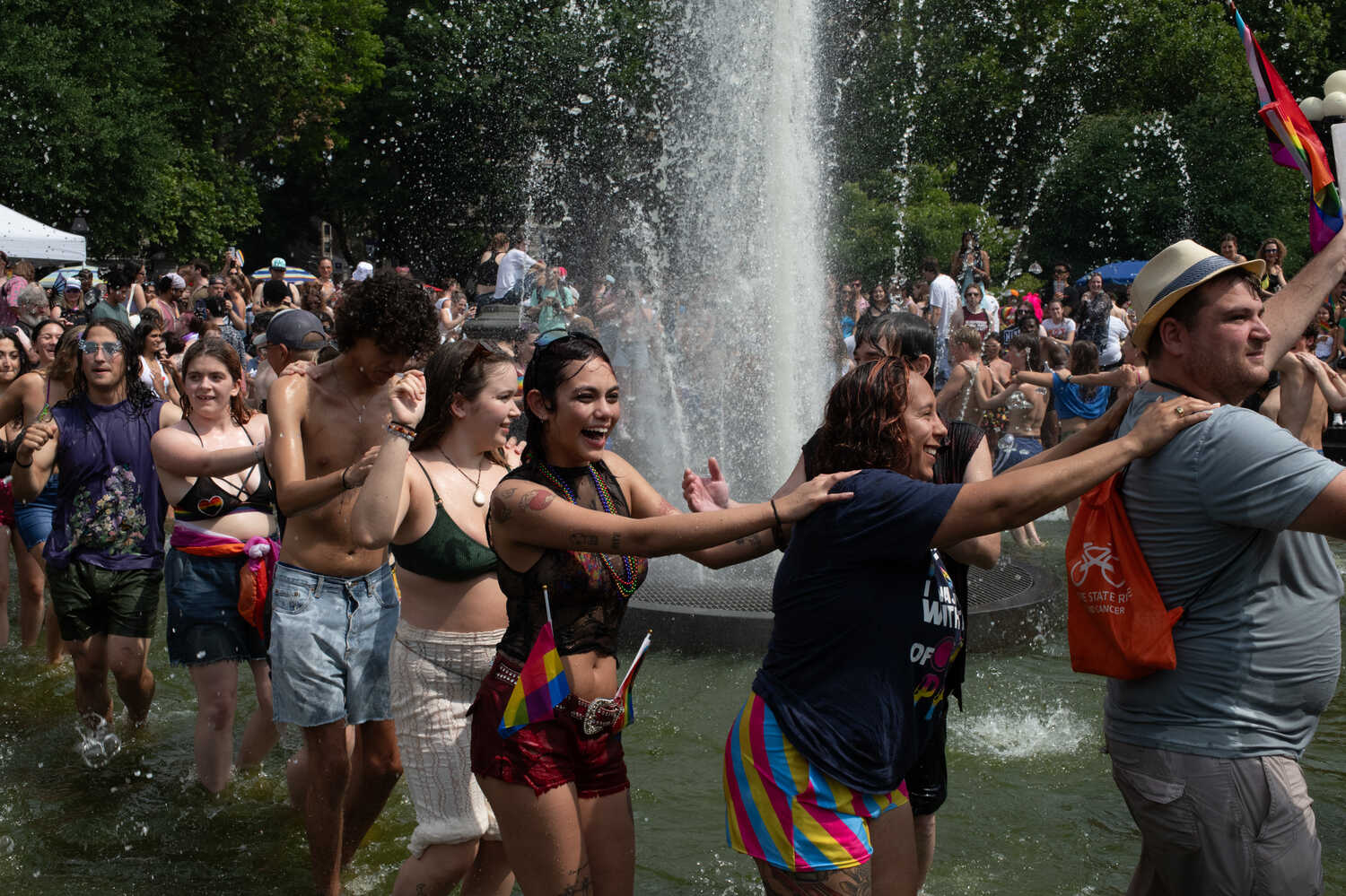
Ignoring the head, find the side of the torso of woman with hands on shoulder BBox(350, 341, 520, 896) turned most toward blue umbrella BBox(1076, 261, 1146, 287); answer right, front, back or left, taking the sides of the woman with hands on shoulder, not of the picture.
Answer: left

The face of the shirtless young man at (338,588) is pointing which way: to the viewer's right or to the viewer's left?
to the viewer's right

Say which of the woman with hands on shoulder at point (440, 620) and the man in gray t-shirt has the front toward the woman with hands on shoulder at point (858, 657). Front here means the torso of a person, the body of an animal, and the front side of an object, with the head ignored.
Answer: the woman with hands on shoulder at point (440, 620)

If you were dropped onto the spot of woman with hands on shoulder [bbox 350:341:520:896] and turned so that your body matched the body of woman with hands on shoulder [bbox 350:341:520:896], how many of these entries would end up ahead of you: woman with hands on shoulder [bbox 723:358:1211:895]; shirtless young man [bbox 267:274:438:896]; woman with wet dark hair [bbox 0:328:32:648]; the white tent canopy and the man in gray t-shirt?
2

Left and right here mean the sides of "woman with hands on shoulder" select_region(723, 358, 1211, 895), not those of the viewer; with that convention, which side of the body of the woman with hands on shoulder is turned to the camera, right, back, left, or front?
right

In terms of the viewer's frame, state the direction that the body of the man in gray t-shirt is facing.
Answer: to the viewer's right

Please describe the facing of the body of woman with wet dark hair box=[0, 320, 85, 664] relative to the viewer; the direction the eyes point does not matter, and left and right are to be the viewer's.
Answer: facing the viewer and to the right of the viewer

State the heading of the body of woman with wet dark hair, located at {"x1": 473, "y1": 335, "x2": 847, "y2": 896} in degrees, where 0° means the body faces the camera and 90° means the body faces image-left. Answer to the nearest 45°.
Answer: approximately 315°
